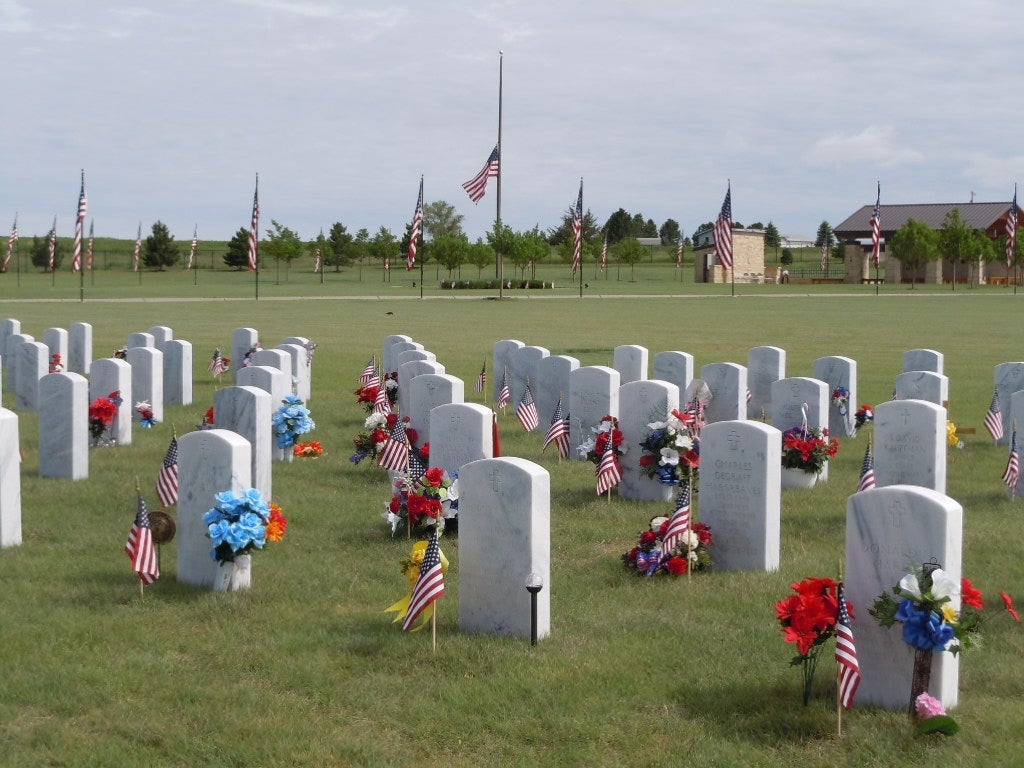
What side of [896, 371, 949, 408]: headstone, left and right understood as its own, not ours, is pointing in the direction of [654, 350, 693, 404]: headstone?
right

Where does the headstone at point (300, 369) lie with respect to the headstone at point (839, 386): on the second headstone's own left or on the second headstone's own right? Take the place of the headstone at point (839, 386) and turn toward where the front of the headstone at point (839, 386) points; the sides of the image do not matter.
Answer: on the second headstone's own right

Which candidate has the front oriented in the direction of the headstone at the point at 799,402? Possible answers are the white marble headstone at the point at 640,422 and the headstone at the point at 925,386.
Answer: the headstone at the point at 925,386

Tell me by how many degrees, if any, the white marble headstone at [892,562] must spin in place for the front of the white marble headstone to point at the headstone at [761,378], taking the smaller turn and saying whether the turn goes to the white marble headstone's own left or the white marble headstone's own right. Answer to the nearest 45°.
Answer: approximately 135° to the white marble headstone's own right

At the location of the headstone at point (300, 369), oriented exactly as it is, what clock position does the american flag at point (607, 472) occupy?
The american flag is roughly at 10 o'clock from the headstone.

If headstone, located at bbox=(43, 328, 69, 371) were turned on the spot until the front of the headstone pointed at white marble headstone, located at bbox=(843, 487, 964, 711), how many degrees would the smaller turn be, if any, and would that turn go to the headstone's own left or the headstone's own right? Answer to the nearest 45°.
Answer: approximately 45° to the headstone's own left

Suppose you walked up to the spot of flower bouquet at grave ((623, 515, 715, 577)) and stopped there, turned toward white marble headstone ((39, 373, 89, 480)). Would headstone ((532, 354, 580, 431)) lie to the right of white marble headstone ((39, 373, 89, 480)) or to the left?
right

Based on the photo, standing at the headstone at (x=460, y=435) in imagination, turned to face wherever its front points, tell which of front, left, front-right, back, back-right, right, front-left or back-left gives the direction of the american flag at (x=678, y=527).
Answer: left

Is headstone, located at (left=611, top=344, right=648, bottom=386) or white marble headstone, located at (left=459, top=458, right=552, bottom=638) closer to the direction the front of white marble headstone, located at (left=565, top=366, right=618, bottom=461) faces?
the white marble headstone

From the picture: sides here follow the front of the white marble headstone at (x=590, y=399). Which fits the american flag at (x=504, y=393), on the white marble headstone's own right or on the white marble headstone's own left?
on the white marble headstone's own right
